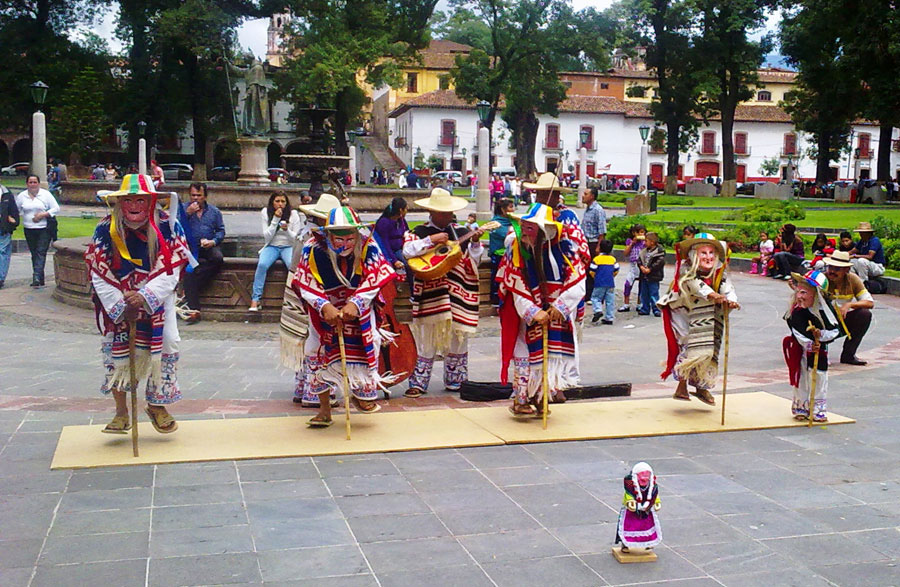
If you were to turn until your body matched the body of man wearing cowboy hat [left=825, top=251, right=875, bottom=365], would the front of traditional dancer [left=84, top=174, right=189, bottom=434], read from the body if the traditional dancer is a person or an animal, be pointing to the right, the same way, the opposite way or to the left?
to the left

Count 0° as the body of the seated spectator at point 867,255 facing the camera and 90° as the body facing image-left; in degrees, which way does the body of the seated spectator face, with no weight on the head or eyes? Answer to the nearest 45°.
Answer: approximately 45°

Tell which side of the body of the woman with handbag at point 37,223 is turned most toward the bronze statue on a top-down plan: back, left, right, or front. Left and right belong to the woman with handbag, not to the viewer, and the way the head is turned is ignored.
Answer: back

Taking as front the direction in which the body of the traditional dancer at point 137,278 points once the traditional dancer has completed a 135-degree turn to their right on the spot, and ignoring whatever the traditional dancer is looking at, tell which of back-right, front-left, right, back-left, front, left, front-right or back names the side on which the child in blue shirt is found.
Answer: right

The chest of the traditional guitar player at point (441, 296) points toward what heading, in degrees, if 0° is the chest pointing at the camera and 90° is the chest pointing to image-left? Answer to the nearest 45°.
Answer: approximately 0°

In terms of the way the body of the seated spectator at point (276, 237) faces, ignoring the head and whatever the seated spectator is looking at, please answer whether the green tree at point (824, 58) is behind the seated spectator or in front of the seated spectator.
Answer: behind

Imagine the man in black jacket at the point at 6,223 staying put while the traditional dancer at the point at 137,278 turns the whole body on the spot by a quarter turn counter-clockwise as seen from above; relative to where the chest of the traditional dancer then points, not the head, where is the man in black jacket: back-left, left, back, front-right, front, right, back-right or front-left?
left

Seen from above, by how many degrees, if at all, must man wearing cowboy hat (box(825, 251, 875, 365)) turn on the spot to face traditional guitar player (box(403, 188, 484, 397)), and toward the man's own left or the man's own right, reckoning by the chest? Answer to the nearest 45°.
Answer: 0° — they already face them

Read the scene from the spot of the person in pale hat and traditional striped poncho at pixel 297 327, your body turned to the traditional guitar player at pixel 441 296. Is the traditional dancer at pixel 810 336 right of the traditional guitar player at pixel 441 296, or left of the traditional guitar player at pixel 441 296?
right

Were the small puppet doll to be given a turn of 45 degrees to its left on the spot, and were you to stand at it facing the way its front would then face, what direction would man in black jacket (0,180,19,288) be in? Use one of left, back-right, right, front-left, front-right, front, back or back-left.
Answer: back

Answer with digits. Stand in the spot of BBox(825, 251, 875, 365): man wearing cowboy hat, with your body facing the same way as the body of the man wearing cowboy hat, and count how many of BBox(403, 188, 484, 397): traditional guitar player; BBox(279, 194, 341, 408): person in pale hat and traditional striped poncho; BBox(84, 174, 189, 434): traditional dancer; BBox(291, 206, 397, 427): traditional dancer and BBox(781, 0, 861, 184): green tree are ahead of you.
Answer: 4

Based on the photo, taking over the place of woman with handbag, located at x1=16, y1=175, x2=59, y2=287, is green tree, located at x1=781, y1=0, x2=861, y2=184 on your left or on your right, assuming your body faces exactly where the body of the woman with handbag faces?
on your left
